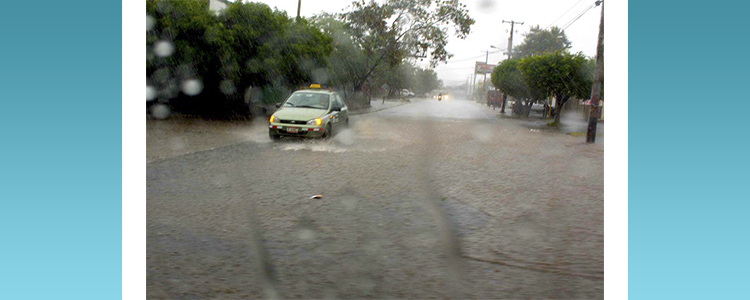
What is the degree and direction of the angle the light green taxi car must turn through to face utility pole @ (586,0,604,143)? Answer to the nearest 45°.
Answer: approximately 135° to its left

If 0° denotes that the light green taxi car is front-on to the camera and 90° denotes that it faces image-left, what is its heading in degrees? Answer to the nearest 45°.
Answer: approximately 45°

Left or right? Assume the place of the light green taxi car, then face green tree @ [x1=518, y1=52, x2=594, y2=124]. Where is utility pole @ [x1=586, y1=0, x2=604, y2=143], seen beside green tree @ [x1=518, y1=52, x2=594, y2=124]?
right

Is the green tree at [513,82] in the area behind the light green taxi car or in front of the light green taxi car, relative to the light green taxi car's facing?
behind

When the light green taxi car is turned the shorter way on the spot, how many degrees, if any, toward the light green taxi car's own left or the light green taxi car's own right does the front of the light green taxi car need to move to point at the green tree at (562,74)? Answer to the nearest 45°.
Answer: approximately 180°

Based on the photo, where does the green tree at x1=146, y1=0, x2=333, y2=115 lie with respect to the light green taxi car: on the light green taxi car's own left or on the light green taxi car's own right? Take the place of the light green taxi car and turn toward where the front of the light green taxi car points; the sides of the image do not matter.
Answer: on the light green taxi car's own right
